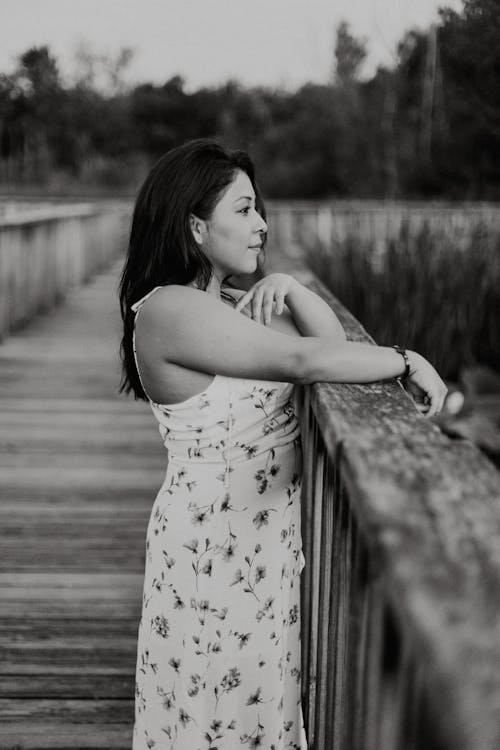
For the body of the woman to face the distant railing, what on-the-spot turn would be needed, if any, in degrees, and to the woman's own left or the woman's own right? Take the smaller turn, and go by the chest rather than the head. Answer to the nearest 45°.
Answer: approximately 90° to the woman's own left

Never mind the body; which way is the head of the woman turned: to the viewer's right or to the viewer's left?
to the viewer's right

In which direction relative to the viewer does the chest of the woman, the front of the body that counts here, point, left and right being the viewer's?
facing to the right of the viewer
